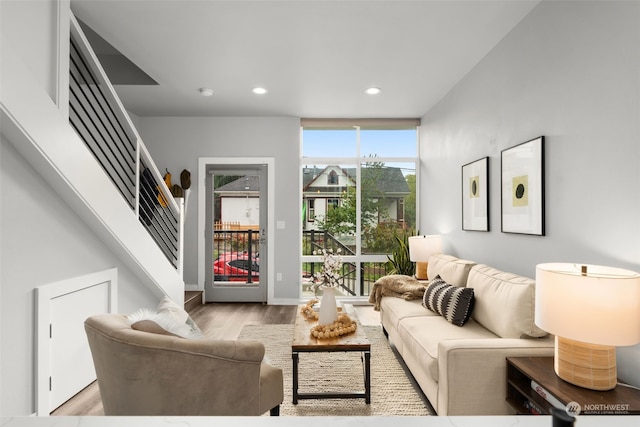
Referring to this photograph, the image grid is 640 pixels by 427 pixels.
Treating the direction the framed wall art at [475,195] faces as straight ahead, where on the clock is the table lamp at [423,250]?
The table lamp is roughly at 3 o'clock from the framed wall art.

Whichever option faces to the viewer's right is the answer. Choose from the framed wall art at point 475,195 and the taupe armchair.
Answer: the taupe armchair

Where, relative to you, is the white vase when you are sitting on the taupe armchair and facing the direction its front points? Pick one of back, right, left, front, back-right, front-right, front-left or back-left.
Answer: front-left

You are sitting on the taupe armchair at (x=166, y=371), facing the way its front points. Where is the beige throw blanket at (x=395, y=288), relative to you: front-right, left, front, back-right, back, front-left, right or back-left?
front-left

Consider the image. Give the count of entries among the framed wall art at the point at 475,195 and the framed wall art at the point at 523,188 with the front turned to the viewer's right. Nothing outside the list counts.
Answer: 0

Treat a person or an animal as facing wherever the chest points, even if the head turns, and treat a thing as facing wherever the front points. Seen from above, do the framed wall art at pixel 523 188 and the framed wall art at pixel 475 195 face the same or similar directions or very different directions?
same or similar directions

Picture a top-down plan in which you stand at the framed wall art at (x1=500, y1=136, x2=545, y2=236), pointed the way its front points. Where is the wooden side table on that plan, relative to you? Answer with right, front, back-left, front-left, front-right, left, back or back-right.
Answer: front-left

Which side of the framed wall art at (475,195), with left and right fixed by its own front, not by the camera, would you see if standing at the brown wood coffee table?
front

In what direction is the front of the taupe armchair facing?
to the viewer's right

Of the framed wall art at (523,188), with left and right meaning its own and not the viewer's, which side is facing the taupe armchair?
front

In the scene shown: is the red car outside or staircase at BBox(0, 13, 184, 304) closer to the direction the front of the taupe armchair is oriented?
the red car outside

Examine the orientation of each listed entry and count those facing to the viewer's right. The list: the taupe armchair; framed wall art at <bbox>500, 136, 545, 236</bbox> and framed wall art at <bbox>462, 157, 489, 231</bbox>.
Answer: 1

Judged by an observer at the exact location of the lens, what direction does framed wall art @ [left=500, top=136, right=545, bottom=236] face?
facing the viewer and to the left of the viewer

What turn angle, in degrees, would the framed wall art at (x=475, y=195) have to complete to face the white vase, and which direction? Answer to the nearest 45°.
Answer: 0° — it already faces it
